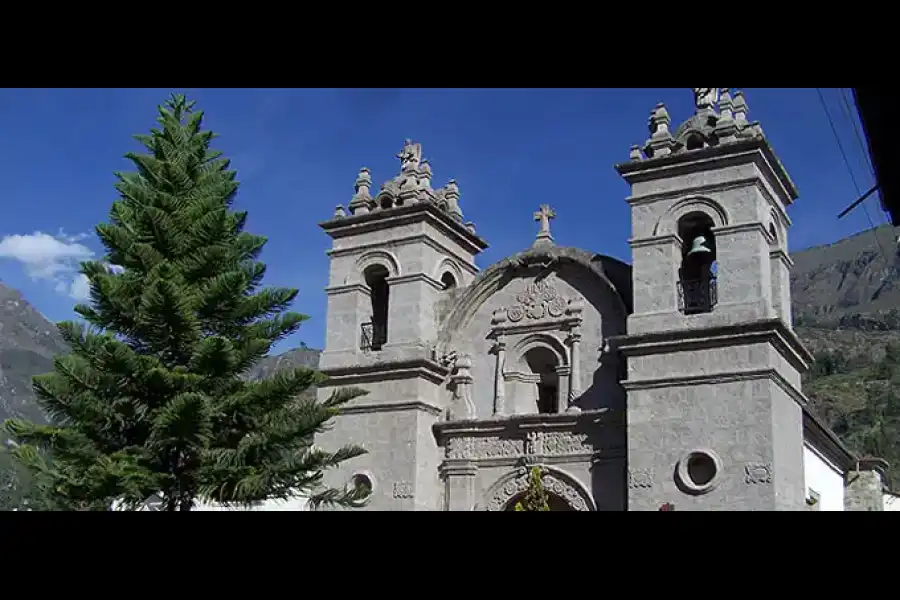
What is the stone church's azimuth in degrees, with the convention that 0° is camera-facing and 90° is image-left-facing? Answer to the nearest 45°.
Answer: approximately 45°
